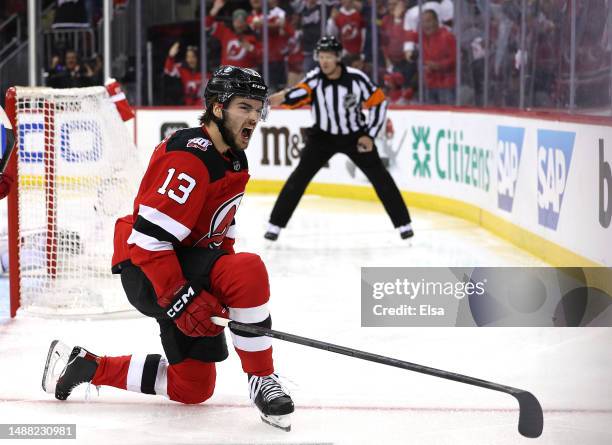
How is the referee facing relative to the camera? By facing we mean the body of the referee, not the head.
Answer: toward the camera

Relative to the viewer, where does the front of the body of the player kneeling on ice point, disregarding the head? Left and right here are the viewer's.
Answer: facing the viewer and to the right of the viewer

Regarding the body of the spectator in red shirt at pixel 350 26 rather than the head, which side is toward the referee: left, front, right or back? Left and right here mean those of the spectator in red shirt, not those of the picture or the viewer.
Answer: front

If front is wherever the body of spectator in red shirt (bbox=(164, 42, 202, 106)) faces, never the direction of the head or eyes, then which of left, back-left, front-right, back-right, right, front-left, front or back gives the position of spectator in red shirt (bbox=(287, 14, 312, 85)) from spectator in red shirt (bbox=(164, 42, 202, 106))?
front-left

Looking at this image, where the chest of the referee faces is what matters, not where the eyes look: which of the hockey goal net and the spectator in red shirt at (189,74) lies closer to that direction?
the hockey goal net

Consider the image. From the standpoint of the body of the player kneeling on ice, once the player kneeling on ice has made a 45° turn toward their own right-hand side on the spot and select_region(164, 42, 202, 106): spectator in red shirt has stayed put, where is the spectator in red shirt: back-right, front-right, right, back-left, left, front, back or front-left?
back

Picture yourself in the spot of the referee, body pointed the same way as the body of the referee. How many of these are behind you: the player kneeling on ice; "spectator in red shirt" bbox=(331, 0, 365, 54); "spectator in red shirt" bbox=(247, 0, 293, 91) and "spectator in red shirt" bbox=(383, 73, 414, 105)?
3

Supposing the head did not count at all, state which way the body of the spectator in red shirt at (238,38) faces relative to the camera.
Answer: toward the camera

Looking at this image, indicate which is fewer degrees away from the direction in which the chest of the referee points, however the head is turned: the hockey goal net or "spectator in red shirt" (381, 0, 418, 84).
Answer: the hockey goal net

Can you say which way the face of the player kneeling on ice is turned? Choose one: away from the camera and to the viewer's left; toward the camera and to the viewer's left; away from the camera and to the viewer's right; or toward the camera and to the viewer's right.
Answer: toward the camera and to the viewer's right

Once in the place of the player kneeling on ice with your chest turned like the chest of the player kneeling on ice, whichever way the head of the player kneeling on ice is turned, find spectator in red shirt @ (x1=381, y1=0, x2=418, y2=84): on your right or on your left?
on your left

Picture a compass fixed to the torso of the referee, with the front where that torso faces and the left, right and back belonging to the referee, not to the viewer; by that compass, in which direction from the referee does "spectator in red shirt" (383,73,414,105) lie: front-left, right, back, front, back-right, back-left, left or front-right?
back
